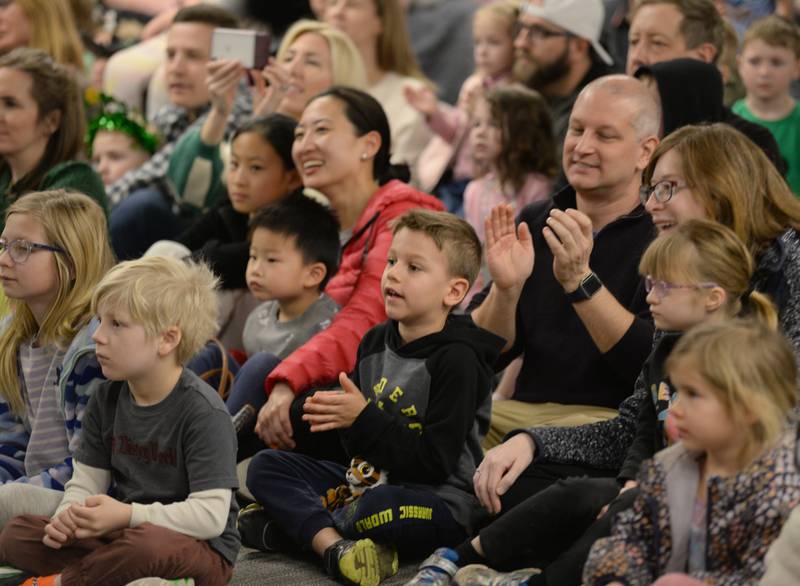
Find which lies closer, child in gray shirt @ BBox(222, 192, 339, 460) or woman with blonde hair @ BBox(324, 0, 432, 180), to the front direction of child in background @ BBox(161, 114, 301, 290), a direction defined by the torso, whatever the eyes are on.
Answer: the child in gray shirt

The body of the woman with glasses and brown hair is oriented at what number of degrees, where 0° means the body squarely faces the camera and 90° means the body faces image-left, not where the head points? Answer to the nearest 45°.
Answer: approximately 90°

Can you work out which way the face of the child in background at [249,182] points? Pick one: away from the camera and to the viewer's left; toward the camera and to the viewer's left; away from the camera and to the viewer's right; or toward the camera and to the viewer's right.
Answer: toward the camera and to the viewer's left

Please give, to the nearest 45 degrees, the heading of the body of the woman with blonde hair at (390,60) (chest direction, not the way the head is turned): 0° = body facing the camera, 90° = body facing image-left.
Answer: approximately 45°

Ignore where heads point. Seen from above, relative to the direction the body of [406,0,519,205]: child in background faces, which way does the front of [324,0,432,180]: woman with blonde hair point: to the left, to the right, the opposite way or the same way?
the same way

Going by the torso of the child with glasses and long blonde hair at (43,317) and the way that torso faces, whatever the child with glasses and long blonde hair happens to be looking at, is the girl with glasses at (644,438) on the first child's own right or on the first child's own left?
on the first child's own left

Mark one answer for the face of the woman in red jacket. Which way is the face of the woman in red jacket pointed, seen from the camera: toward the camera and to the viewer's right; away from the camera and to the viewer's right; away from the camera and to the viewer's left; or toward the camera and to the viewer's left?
toward the camera and to the viewer's left

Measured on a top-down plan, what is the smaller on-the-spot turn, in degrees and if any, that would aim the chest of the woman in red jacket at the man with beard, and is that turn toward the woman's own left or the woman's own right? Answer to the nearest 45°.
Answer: approximately 180°

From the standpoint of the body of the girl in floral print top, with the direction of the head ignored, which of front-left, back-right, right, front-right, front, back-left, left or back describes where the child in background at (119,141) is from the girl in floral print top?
right

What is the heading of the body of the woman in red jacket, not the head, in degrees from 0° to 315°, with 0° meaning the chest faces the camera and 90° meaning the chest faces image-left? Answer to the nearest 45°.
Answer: approximately 45°

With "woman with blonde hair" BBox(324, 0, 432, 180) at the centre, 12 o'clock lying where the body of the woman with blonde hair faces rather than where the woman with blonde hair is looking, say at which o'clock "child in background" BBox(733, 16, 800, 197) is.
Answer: The child in background is roughly at 8 o'clock from the woman with blonde hair.

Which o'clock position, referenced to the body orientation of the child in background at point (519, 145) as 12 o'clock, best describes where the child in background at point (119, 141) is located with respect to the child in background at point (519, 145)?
the child in background at point (119, 141) is roughly at 2 o'clock from the child in background at point (519, 145).

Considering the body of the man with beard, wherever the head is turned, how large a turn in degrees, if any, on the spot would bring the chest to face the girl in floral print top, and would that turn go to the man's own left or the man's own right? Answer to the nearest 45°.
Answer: approximately 45° to the man's own left

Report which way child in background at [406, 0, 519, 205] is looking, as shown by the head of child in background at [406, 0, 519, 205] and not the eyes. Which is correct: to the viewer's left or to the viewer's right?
to the viewer's left

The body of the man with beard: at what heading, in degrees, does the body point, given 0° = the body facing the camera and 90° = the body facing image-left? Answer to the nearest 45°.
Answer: approximately 45°

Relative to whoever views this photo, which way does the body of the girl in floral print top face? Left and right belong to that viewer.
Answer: facing the viewer and to the left of the viewer

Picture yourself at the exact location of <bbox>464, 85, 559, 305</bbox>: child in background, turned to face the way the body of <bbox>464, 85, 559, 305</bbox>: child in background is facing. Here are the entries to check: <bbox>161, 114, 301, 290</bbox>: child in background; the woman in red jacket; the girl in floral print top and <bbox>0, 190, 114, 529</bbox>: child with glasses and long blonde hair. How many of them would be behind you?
0
